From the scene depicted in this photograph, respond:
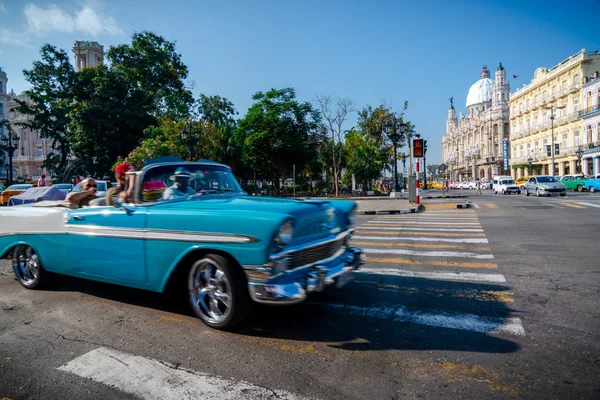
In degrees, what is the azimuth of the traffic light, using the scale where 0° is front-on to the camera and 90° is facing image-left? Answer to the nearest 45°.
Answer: approximately 0°

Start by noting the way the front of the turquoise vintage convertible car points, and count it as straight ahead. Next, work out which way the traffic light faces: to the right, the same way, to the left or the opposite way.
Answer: to the right

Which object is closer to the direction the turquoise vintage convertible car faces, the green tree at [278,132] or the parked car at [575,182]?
the parked car

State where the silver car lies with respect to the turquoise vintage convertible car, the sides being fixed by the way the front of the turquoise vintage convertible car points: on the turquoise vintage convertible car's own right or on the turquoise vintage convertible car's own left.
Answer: on the turquoise vintage convertible car's own left

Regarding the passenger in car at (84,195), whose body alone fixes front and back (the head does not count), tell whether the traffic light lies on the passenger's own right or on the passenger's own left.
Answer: on the passenger's own left

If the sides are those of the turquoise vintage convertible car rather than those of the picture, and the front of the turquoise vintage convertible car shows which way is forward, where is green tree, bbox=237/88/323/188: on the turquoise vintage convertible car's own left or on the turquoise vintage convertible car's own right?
on the turquoise vintage convertible car's own left

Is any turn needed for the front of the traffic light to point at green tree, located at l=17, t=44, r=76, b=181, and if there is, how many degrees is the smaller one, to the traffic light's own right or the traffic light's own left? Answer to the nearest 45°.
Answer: approximately 90° to the traffic light's own right

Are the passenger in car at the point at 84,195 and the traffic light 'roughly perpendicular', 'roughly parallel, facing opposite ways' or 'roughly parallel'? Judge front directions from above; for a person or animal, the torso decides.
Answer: roughly perpendicular

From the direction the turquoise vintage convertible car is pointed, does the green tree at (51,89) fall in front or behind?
behind

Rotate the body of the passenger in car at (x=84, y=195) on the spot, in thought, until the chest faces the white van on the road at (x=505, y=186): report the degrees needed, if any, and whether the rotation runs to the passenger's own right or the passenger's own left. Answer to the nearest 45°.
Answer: approximately 90° to the passenger's own left

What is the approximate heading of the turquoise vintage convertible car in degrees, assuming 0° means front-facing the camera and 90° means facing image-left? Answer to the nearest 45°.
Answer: approximately 315°
